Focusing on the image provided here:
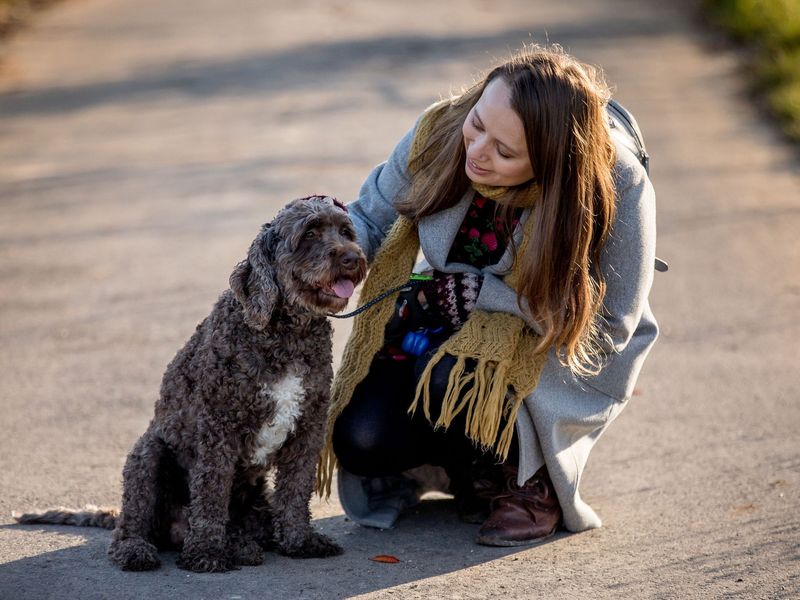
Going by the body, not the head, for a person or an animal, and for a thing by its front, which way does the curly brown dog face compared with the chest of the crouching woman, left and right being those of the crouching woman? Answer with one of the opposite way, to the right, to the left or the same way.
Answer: to the left

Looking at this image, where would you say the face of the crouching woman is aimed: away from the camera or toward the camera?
toward the camera

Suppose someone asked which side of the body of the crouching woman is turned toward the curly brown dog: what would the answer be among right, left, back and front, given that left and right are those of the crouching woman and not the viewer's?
front

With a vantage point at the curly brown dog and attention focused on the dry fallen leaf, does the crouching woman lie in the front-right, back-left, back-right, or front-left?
front-left

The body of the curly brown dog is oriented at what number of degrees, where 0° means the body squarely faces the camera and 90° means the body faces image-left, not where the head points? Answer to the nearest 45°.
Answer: approximately 315°

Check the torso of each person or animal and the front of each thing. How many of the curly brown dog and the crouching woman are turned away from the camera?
0
